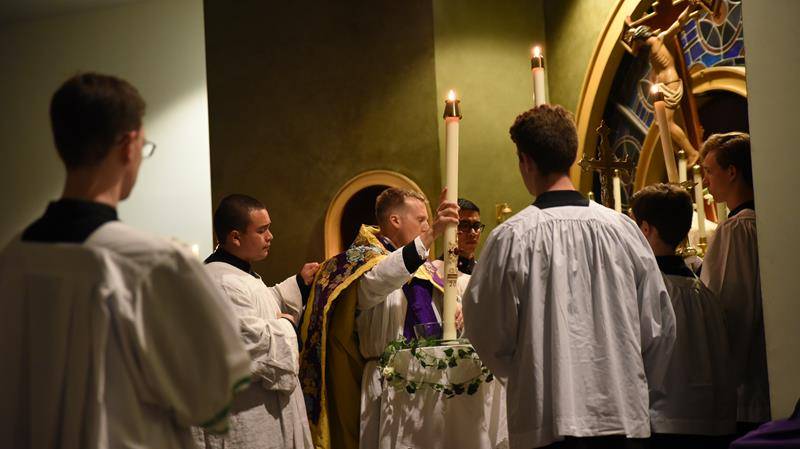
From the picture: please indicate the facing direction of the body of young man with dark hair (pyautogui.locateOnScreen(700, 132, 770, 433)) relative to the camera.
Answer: to the viewer's left

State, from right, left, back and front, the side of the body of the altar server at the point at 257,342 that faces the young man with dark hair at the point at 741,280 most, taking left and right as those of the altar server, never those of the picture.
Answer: front

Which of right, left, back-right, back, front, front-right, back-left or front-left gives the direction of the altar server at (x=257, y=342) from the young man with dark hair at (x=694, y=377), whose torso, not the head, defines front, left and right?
front-left

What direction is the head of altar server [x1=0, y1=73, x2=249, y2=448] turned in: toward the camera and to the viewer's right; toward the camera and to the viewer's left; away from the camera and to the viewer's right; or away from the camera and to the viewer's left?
away from the camera and to the viewer's right

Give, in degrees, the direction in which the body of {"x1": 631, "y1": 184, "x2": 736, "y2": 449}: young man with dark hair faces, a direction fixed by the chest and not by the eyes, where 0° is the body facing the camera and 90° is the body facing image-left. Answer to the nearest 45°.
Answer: approximately 135°

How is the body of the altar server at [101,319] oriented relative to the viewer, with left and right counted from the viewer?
facing away from the viewer and to the right of the viewer

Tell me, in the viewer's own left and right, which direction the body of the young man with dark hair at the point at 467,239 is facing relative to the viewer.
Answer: facing the viewer and to the right of the viewer

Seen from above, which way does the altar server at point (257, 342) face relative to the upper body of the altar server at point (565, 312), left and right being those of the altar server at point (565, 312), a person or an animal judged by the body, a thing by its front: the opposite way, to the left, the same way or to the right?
to the right

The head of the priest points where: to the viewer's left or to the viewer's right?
to the viewer's right

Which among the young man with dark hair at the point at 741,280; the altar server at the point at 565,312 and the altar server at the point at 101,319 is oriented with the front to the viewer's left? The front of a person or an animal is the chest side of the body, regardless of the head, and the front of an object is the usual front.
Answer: the young man with dark hair

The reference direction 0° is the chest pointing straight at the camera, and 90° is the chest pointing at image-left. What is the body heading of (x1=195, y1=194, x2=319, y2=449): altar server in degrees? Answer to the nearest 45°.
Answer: approximately 270°

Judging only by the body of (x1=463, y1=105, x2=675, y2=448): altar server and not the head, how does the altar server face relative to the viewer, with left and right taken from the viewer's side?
facing away from the viewer

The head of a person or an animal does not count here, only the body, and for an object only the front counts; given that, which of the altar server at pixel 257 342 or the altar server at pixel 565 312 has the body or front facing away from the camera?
the altar server at pixel 565 312

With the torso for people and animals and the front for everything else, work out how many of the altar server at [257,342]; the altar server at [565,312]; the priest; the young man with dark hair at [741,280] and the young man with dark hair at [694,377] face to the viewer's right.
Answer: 2
